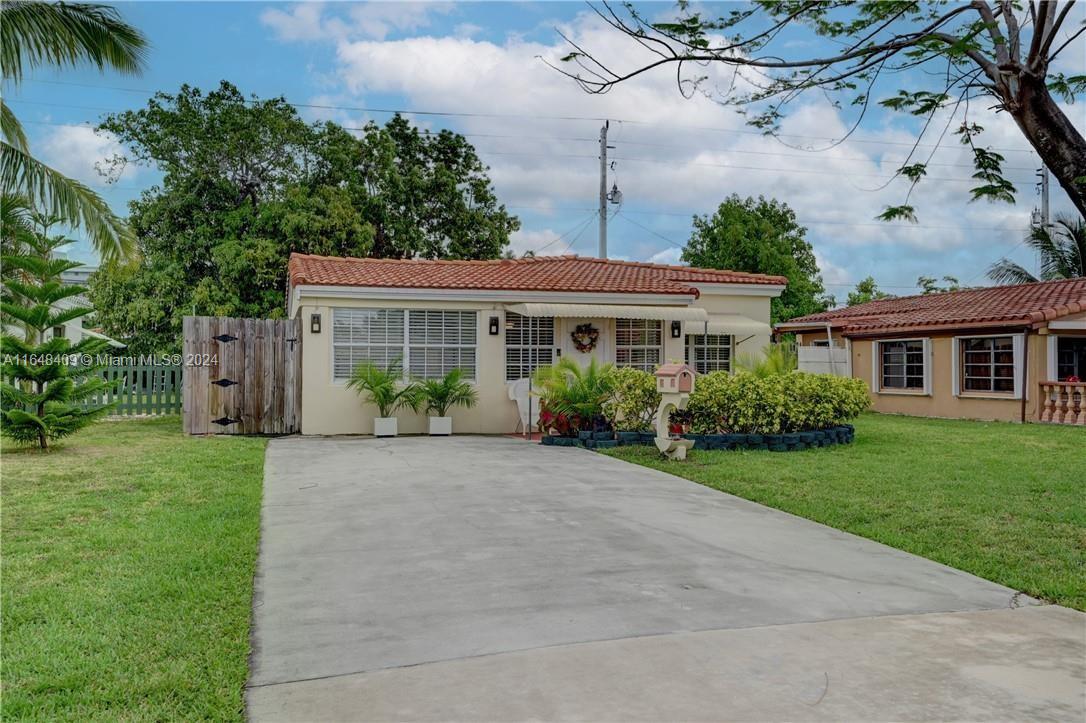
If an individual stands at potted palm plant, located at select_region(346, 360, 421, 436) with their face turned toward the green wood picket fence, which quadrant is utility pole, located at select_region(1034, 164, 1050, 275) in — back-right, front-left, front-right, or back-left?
back-right

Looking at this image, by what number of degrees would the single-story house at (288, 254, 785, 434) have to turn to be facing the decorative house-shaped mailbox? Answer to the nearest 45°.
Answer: approximately 45° to its left

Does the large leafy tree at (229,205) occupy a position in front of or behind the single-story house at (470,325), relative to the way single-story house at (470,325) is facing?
behind

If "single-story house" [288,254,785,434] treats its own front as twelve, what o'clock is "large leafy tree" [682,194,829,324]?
The large leafy tree is roughly at 7 o'clock from the single-story house.

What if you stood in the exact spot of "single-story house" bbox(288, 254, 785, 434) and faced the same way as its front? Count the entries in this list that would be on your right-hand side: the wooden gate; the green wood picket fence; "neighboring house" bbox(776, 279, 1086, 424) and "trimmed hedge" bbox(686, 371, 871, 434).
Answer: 2

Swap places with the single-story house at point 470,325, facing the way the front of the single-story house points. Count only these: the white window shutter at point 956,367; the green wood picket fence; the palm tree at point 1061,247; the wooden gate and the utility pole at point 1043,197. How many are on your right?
2

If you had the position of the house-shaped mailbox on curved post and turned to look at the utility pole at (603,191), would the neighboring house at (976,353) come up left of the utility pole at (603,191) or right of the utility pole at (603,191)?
right

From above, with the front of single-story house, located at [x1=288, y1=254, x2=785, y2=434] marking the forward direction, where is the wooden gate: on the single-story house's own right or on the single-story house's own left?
on the single-story house's own right

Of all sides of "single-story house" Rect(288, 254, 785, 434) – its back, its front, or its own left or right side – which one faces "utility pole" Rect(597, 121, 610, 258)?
back

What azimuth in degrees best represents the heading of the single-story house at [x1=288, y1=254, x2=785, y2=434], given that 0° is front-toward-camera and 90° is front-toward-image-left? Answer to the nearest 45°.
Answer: approximately 0°

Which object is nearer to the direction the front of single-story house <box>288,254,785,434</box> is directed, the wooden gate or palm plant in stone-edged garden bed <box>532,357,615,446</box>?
the palm plant in stone-edged garden bed

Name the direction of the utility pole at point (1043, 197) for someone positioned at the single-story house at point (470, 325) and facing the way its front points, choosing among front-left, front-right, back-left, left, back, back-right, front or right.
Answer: back-left

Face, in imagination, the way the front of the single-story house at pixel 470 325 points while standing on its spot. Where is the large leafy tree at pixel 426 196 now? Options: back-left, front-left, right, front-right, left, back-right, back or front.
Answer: back
